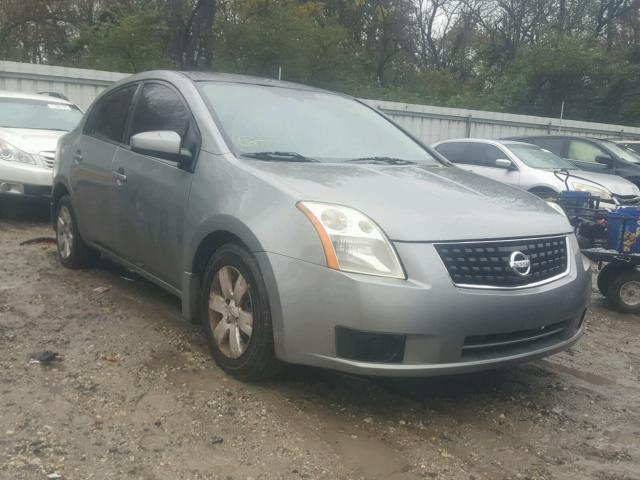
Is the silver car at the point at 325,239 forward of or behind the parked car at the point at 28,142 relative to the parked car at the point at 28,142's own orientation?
forward

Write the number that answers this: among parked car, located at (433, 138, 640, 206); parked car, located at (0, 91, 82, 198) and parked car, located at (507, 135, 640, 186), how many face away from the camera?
0

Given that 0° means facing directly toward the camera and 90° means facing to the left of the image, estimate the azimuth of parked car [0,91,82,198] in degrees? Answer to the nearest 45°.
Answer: approximately 315°

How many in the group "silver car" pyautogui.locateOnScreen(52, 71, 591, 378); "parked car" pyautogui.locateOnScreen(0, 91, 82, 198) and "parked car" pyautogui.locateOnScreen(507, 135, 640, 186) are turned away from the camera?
0

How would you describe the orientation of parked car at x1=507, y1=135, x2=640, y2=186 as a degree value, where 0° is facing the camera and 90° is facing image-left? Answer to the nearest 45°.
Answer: approximately 315°

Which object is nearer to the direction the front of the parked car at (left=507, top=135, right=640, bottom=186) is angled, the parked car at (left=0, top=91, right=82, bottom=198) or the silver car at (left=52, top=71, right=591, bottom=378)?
the silver car

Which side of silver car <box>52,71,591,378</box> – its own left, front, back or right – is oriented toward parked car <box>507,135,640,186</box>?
left

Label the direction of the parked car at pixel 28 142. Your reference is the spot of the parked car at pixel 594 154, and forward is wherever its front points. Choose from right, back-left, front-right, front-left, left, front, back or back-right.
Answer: right

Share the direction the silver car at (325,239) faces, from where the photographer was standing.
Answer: facing the viewer and to the right of the viewer

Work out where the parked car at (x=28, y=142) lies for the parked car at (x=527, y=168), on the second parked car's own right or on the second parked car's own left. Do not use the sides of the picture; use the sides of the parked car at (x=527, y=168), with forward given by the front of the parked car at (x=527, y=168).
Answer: on the second parked car's own right

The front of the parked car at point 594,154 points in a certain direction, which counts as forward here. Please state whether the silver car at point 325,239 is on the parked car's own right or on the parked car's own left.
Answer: on the parked car's own right

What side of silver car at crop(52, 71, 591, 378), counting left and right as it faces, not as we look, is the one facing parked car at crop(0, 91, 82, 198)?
back
